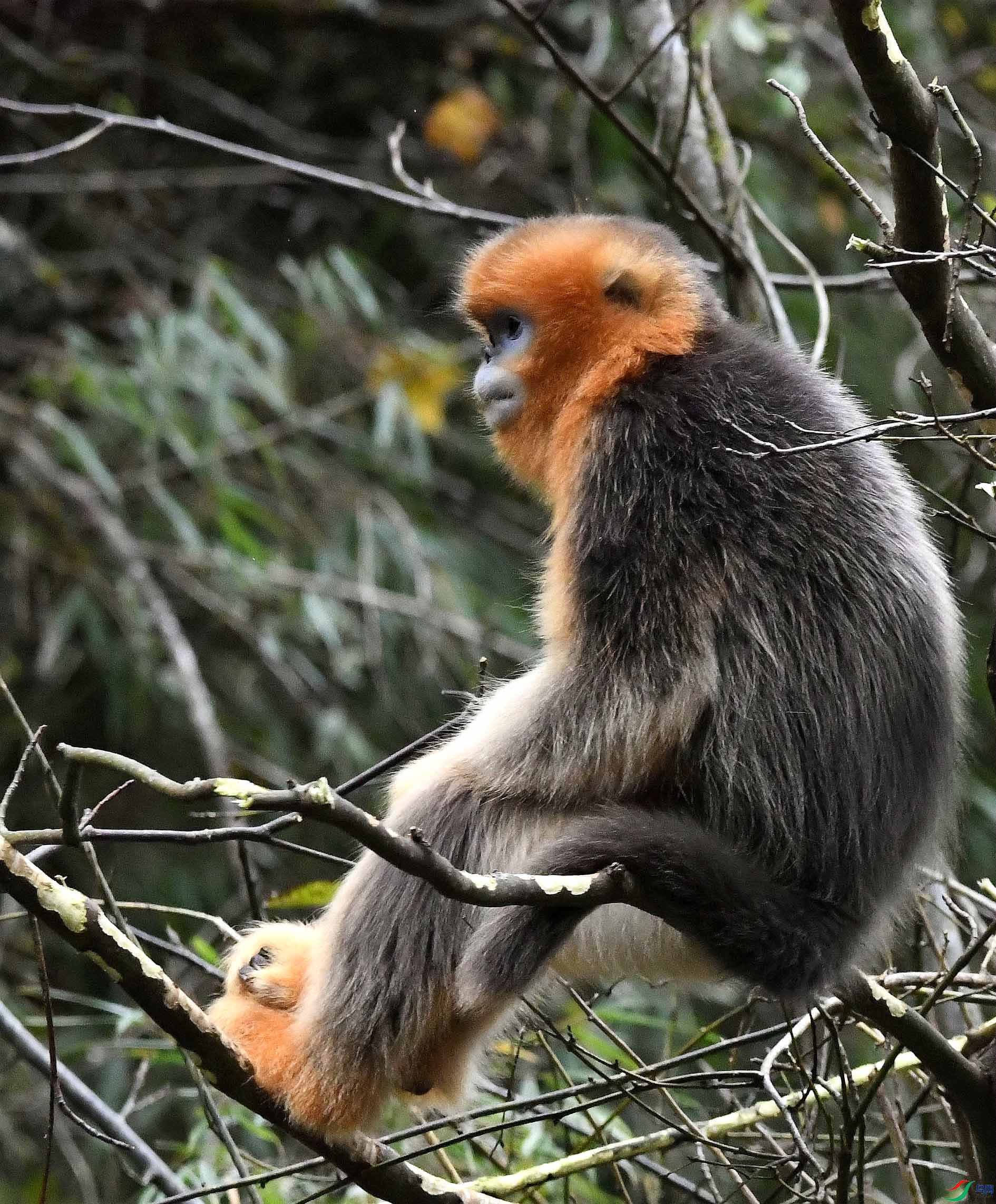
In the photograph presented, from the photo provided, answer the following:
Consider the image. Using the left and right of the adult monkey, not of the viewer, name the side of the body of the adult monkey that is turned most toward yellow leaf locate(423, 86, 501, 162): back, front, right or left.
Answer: right

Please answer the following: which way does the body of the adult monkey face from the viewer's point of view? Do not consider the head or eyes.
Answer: to the viewer's left

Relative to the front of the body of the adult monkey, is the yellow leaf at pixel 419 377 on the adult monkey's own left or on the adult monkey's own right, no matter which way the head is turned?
on the adult monkey's own right

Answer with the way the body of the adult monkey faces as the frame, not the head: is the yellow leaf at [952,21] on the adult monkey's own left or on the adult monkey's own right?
on the adult monkey's own right

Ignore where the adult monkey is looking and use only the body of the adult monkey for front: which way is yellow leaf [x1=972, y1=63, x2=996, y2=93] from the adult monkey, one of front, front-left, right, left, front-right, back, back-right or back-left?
right
